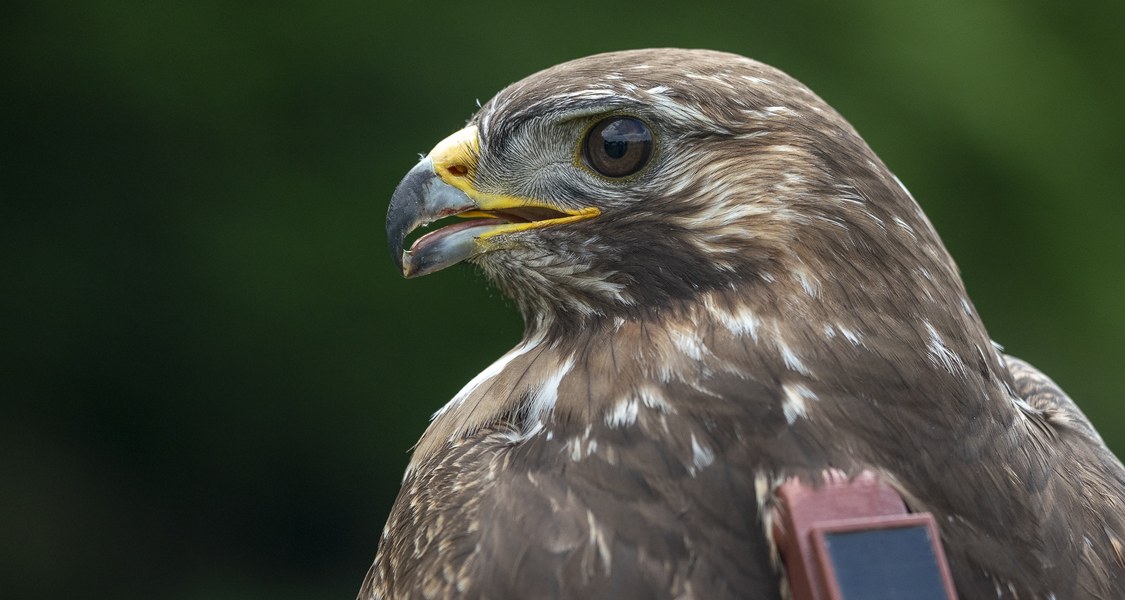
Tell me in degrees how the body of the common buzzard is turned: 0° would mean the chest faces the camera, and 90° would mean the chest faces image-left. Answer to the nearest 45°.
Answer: approximately 90°
